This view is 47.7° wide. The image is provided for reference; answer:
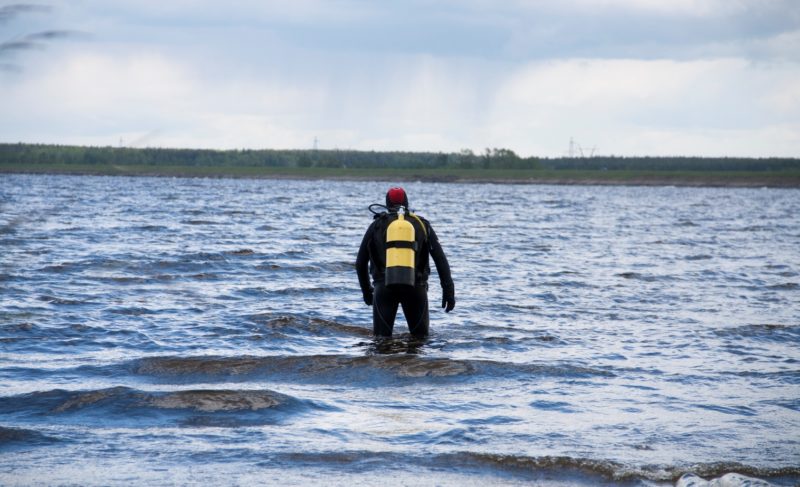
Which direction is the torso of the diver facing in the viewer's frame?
away from the camera

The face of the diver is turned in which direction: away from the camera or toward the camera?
away from the camera
